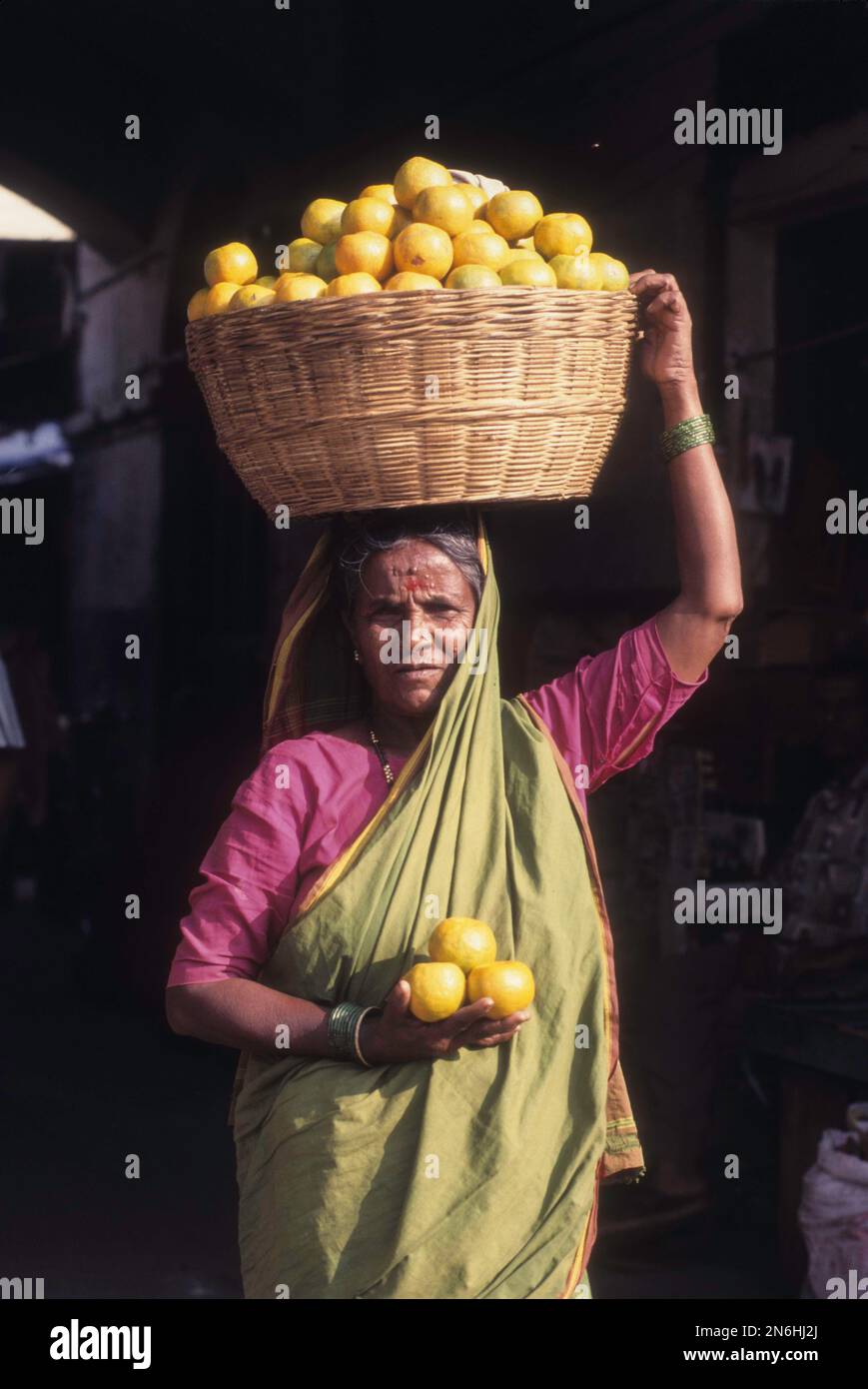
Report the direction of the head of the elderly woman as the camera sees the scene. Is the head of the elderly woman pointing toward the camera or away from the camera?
toward the camera

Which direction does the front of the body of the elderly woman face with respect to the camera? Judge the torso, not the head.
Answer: toward the camera
